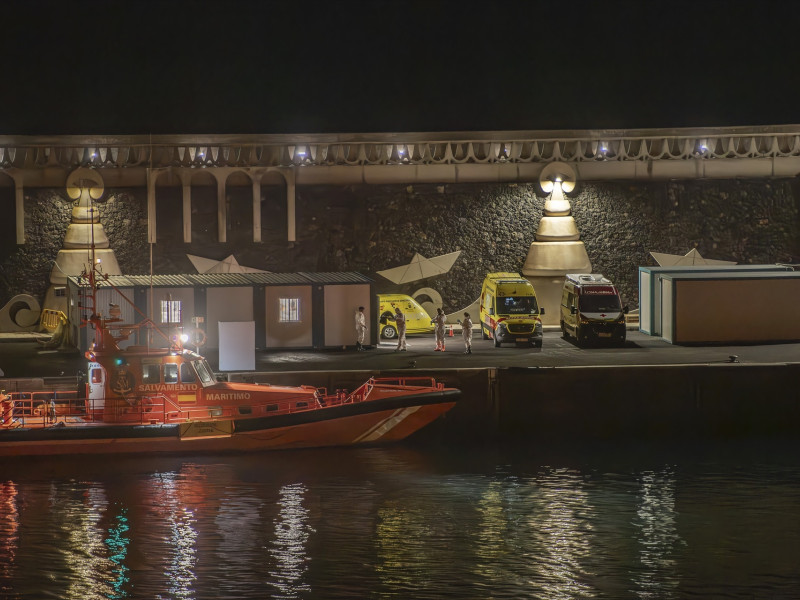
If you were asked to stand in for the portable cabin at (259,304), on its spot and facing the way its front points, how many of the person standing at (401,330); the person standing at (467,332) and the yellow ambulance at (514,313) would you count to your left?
3

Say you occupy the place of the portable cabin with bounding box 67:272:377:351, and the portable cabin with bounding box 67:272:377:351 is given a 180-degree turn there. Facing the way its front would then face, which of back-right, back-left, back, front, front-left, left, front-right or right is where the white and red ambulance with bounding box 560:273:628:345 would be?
right

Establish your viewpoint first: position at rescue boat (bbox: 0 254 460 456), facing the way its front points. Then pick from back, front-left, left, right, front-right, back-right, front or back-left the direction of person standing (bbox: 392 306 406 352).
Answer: front-left

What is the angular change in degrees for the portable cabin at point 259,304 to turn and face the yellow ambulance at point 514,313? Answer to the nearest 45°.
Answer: approximately 90° to its left

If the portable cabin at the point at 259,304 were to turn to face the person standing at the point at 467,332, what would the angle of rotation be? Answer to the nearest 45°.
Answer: approximately 90° to its left

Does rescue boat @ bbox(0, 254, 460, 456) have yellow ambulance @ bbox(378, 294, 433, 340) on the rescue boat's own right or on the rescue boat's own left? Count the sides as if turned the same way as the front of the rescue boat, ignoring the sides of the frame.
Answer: on the rescue boat's own left

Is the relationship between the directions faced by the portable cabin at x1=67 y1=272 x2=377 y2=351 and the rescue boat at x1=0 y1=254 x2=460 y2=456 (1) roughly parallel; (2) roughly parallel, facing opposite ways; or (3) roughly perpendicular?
roughly perpendicular

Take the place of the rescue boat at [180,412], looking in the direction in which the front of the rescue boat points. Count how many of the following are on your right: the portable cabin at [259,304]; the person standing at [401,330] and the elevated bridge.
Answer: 0

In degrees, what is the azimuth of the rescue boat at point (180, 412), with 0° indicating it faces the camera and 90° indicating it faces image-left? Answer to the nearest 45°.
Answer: approximately 270°

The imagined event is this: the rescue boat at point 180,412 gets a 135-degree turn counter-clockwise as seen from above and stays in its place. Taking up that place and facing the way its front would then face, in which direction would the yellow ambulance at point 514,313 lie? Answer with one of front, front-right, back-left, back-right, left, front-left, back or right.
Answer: right

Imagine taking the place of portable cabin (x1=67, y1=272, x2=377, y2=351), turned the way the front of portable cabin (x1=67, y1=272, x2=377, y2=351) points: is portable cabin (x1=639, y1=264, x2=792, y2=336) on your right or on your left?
on your left

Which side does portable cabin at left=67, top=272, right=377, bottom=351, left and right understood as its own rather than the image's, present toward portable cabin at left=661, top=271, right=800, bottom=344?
left

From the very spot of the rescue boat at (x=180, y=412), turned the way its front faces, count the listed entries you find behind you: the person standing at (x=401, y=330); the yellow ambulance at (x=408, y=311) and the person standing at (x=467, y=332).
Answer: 0

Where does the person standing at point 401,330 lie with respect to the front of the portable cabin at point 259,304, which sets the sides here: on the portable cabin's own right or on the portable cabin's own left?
on the portable cabin's own left

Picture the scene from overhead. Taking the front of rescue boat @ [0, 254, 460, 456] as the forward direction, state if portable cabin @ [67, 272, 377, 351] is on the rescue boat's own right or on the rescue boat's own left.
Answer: on the rescue boat's own left

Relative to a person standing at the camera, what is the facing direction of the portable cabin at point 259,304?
facing the viewer

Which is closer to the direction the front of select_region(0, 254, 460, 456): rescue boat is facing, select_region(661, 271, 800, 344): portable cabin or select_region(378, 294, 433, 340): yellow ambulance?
the portable cabin

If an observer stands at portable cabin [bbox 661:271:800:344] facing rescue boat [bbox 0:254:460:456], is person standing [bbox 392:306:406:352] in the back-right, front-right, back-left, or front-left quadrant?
front-right

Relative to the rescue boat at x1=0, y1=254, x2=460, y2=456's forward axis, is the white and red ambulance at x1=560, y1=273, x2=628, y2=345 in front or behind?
in front
